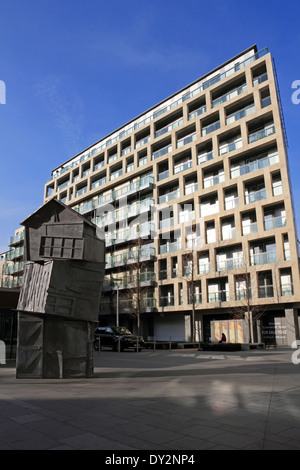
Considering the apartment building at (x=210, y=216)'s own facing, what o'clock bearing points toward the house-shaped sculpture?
The house-shaped sculpture is roughly at 11 o'clock from the apartment building.

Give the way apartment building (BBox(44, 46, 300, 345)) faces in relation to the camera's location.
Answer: facing the viewer and to the left of the viewer

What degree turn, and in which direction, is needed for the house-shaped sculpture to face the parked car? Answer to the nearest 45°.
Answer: approximately 180°

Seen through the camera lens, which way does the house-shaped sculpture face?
facing the viewer

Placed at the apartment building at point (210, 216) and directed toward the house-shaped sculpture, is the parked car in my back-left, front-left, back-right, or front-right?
front-right

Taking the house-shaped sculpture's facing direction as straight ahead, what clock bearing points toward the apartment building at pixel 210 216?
The apartment building is roughly at 7 o'clock from the house-shaped sculpture.
